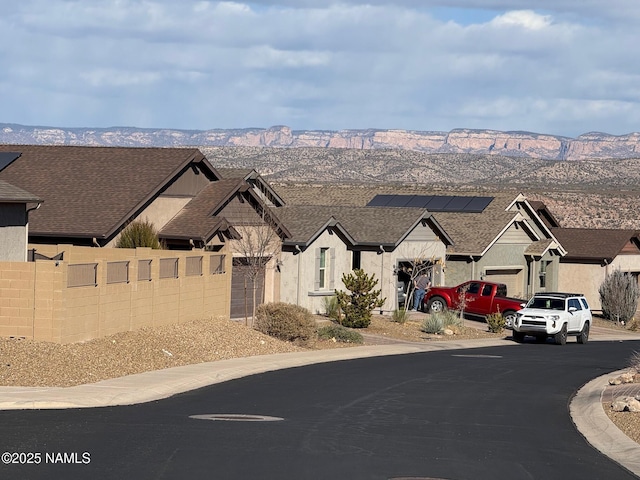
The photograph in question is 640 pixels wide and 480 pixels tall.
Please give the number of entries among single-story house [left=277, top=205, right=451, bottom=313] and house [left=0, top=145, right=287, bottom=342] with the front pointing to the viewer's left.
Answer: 0

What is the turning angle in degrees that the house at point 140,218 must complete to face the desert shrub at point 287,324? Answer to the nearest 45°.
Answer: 0° — it already faces it

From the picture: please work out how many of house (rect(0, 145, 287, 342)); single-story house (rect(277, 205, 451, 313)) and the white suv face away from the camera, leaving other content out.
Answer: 0

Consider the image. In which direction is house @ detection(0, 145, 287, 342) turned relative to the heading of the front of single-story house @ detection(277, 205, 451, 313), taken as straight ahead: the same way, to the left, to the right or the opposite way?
the same way

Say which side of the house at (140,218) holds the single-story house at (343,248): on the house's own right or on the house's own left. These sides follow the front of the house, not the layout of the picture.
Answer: on the house's own left

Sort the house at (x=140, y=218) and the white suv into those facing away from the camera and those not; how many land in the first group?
0

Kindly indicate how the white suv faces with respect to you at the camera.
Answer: facing the viewer and to the left of the viewer

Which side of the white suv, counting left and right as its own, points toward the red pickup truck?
right

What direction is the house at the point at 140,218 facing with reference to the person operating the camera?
facing the viewer and to the right of the viewer

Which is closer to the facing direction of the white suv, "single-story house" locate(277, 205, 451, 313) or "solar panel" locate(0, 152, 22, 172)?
the solar panel
